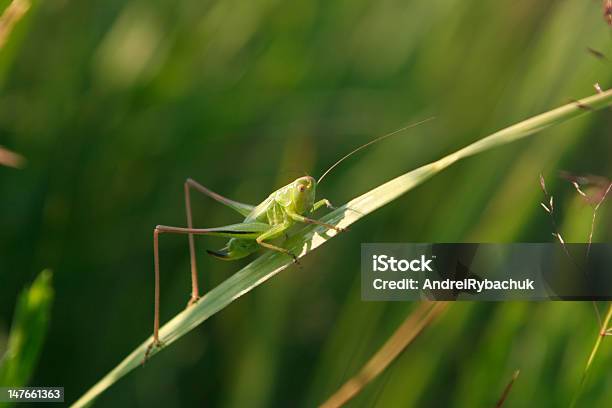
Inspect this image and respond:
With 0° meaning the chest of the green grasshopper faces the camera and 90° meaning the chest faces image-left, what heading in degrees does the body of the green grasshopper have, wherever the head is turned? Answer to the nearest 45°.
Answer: approximately 270°
